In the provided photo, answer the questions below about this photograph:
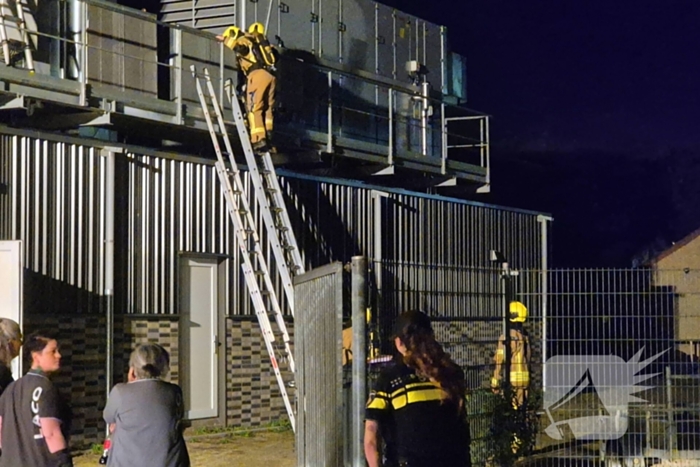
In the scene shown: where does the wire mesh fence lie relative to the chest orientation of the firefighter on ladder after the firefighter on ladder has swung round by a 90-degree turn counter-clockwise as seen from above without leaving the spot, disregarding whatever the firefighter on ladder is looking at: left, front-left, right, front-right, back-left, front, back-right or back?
left

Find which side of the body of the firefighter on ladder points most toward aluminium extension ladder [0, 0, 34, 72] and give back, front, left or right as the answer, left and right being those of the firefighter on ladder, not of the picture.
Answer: left

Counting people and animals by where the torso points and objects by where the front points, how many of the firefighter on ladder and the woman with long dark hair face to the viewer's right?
0

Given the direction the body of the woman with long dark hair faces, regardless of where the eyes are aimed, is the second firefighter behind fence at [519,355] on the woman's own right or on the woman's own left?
on the woman's own right

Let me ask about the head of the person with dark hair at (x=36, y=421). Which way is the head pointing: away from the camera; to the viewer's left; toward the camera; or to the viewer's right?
to the viewer's right

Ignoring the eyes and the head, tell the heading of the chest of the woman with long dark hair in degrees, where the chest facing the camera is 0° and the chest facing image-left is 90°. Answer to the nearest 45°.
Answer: approximately 135°

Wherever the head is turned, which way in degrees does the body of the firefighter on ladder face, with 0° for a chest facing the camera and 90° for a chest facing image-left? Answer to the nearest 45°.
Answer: approximately 135°
